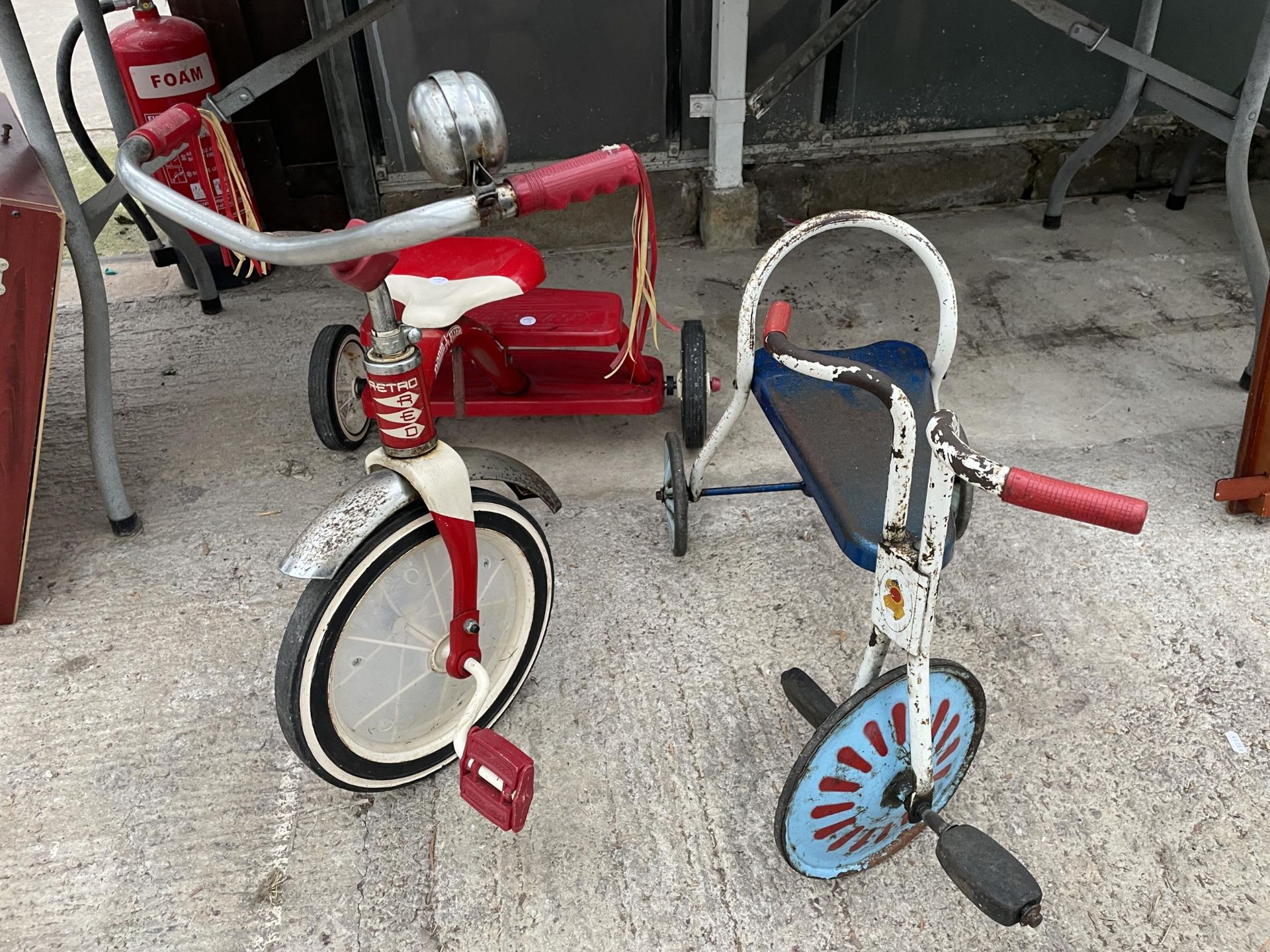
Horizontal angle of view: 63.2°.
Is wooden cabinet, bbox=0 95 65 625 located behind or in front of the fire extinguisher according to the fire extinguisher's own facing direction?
in front

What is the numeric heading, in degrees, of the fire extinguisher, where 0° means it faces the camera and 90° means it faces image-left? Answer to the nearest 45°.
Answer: approximately 0°

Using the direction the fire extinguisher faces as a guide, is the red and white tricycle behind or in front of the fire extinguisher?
in front
